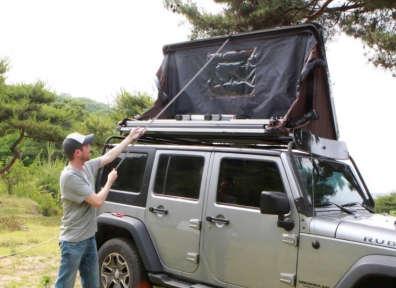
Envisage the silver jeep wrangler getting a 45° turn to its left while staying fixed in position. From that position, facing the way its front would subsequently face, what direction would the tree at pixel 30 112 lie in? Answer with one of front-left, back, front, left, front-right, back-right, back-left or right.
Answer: back-left

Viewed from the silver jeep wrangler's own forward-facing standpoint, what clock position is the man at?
The man is roughly at 4 o'clock from the silver jeep wrangler.

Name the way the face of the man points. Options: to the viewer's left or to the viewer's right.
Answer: to the viewer's right

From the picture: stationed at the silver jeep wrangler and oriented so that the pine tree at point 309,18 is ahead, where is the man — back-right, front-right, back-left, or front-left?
back-left

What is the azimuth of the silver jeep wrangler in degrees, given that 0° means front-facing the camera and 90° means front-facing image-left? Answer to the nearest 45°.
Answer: approximately 315°
